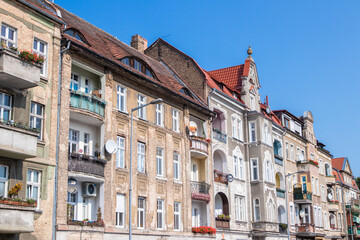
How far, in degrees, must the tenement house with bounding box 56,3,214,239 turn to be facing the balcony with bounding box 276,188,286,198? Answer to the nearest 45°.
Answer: approximately 90° to its left

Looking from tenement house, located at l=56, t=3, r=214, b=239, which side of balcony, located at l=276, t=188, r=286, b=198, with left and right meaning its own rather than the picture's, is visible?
right

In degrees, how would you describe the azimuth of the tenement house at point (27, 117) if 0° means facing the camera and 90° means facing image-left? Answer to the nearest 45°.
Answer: approximately 315°

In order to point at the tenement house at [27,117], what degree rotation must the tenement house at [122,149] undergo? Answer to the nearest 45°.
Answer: approximately 90° to its right

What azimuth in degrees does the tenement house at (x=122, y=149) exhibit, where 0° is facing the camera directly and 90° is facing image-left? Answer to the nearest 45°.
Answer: approximately 315°

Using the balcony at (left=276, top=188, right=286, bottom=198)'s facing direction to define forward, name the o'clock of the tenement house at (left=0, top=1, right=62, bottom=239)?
The tenement house is roughly at 2 o'clock from the balcony.

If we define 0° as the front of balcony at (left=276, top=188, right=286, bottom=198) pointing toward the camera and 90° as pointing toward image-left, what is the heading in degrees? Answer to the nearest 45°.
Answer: approximately 315°

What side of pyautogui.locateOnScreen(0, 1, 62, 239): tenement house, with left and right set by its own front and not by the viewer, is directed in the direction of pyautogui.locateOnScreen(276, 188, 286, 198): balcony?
left
